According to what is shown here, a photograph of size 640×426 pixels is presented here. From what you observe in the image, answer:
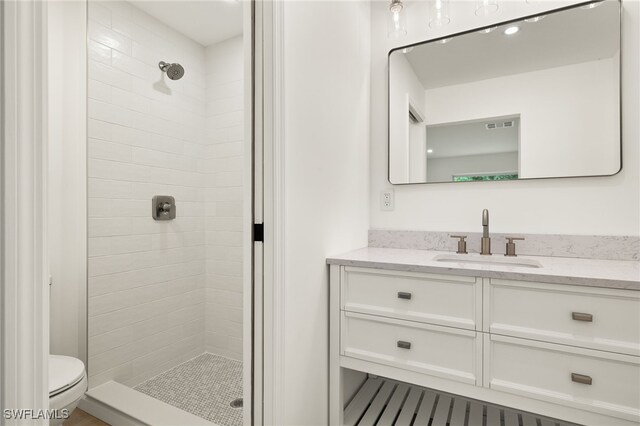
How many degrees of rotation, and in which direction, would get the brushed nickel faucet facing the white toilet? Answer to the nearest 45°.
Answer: approximately 45° to its right

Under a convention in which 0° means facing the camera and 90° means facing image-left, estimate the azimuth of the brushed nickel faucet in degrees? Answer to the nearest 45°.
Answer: approximately 0°

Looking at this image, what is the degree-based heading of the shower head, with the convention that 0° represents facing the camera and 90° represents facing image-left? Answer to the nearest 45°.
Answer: approximately 315°
